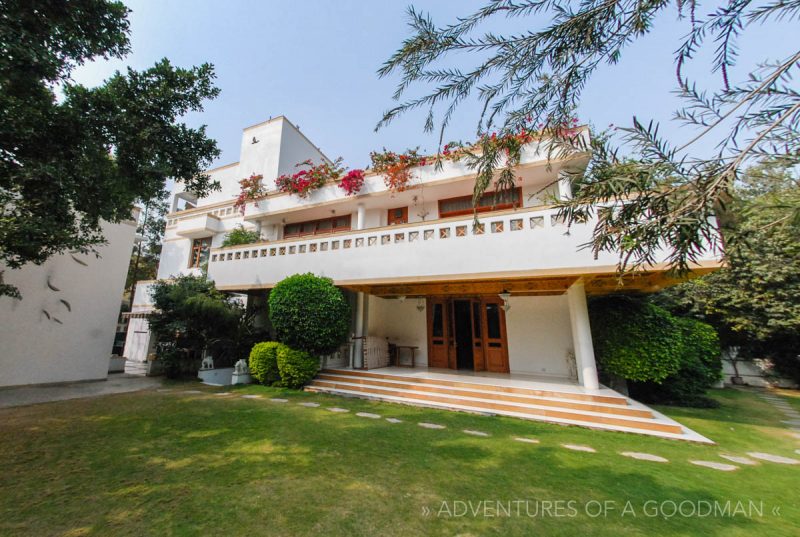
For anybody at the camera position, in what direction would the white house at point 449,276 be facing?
facing the viewer and to the left of the viewer

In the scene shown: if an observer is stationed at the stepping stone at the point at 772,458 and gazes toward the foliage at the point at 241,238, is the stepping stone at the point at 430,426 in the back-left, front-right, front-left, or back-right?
front-left

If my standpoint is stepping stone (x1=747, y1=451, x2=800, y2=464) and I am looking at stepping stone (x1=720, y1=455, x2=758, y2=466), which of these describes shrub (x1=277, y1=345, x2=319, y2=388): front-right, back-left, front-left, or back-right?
front-right

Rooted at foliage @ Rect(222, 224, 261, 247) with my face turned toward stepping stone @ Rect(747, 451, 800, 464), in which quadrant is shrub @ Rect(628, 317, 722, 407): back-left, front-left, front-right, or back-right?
front-left

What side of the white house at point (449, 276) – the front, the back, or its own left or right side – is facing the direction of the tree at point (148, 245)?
right

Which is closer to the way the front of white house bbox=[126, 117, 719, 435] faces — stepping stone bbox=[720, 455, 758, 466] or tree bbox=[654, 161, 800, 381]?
the stepping stone

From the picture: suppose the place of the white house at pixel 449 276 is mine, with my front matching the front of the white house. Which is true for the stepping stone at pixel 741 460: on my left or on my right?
on my left

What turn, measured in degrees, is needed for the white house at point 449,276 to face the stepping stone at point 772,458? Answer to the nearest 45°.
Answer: approximately 90° to its left

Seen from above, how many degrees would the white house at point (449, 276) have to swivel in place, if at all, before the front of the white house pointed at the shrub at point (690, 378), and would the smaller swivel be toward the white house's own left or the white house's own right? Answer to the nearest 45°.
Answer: approximately 135° to the white house's own left

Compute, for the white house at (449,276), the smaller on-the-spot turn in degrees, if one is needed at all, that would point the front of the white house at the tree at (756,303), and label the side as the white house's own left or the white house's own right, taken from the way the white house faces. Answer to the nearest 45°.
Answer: approximately 135° to the white house's own left

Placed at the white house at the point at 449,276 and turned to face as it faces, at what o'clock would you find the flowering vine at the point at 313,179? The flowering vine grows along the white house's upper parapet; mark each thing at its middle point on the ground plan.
The flowering vine is roughly at 2 o'clock from the white house.
